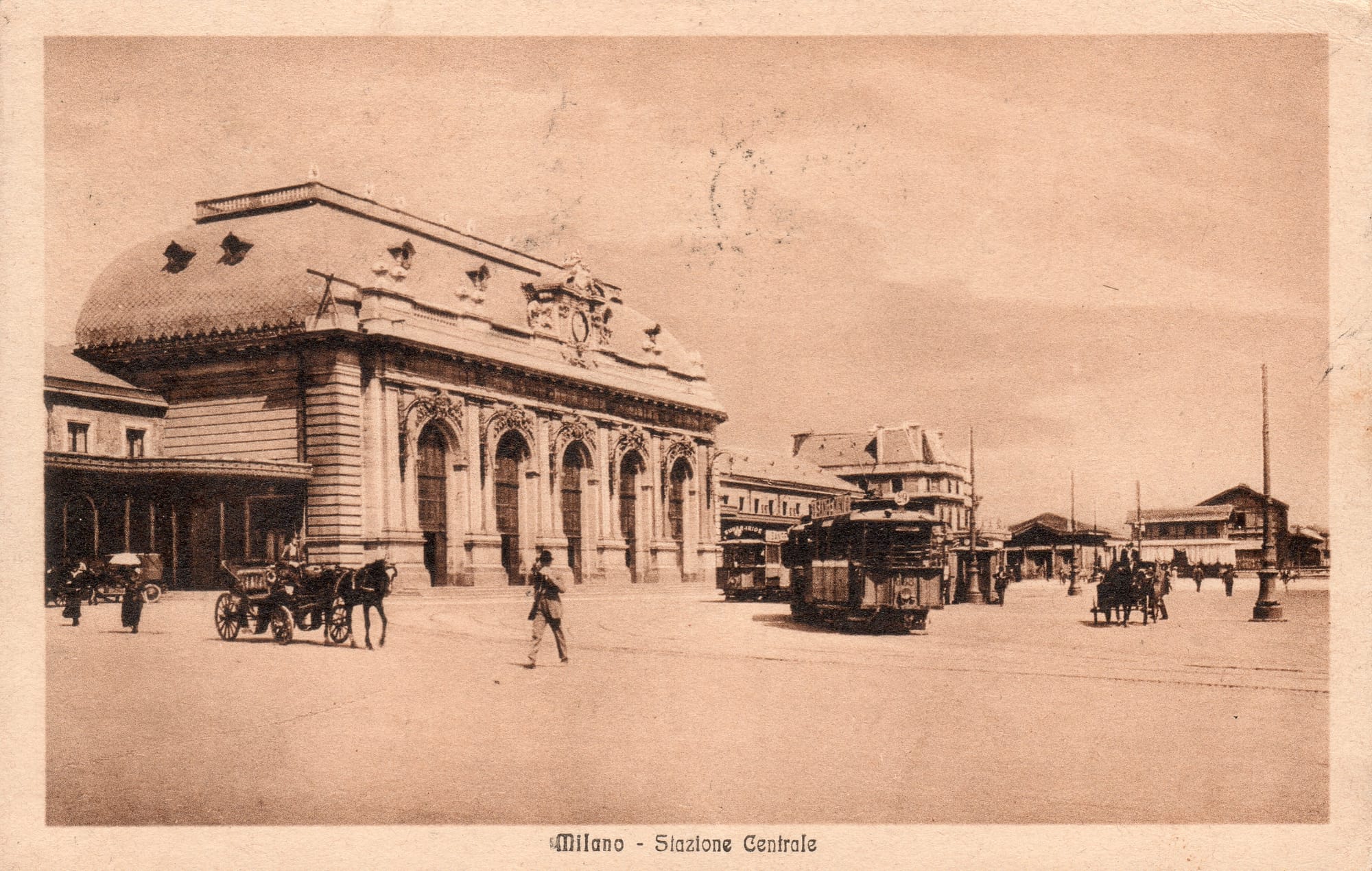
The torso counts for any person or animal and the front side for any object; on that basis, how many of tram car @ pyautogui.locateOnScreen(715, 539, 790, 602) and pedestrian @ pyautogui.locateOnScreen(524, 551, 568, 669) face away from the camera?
0

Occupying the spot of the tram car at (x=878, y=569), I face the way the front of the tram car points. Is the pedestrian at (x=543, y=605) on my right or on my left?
on my right

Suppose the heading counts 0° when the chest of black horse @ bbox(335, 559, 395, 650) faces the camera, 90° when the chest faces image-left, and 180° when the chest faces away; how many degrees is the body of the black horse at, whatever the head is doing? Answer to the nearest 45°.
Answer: approximately 315°

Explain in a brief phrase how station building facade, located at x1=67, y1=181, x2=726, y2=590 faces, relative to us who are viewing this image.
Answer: facing the viewer and to the right of the viewer

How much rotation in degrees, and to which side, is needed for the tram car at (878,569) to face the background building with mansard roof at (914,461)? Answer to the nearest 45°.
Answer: approximately 135° to its left

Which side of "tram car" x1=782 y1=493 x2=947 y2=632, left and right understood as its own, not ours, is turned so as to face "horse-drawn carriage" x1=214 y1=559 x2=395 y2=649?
right

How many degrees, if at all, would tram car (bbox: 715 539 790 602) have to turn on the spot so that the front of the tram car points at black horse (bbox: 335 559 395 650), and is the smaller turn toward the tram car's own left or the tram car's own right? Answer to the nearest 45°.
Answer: approximately 45° to the tram car's own right
